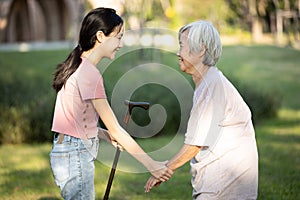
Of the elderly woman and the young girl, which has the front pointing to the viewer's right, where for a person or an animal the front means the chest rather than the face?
the young girl

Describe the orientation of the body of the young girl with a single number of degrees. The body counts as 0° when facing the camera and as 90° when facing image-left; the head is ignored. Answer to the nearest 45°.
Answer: approximately 270°

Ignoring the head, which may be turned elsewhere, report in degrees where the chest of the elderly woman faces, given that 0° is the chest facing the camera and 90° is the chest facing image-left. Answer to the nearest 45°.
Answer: approximately 90°

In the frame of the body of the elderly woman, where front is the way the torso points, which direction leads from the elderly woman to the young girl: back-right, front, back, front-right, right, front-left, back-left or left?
front

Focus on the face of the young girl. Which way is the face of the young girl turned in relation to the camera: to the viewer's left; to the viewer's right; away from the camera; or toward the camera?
to the viewer's right

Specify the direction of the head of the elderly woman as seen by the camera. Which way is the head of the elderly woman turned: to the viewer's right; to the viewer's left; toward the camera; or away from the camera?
to the viewer's left

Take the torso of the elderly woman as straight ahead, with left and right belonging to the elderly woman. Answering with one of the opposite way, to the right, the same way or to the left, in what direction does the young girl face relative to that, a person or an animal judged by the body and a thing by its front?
the opposite way

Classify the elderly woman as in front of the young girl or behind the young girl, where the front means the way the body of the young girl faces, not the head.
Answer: in front

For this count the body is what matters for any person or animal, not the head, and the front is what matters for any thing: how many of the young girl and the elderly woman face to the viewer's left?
1
